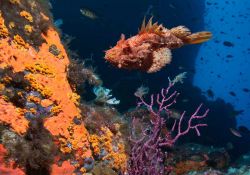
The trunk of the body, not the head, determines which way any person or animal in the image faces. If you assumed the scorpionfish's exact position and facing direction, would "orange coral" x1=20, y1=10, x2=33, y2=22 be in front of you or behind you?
in front

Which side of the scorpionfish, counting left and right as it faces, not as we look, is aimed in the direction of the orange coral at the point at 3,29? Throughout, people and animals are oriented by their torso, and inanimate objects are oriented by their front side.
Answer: front

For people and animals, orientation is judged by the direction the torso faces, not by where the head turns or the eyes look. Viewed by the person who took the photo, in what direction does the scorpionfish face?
facing to the left of the viewer

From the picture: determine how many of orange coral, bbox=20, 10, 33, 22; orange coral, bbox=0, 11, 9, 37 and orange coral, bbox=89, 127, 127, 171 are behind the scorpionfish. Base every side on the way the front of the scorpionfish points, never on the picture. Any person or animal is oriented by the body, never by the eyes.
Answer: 0

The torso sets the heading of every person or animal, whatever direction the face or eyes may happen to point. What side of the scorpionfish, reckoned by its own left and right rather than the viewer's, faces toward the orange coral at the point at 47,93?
front
